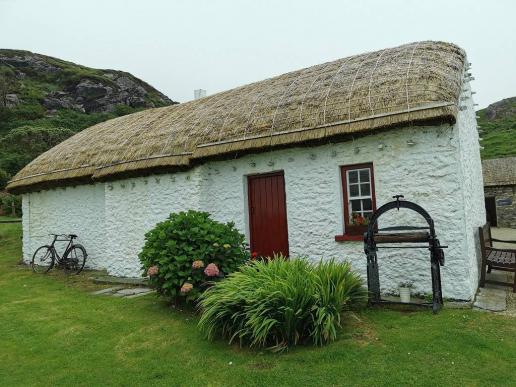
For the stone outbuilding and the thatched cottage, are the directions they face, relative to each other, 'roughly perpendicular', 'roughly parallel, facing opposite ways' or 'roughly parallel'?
roughly parallel

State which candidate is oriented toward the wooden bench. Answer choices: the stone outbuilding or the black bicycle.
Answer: the stone outbuilding

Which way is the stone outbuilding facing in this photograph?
toward the camera

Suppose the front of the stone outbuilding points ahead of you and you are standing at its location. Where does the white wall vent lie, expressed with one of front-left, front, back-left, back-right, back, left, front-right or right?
front

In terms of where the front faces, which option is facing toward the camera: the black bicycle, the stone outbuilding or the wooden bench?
the stone outbuilding

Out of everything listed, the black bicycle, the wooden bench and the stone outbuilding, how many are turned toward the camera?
1

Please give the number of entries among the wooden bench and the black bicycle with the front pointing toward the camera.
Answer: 0

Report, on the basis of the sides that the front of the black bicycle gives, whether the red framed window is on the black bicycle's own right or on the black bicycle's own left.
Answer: on the black bicycle's own left

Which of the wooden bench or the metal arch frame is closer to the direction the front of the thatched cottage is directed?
the metal arch frame
